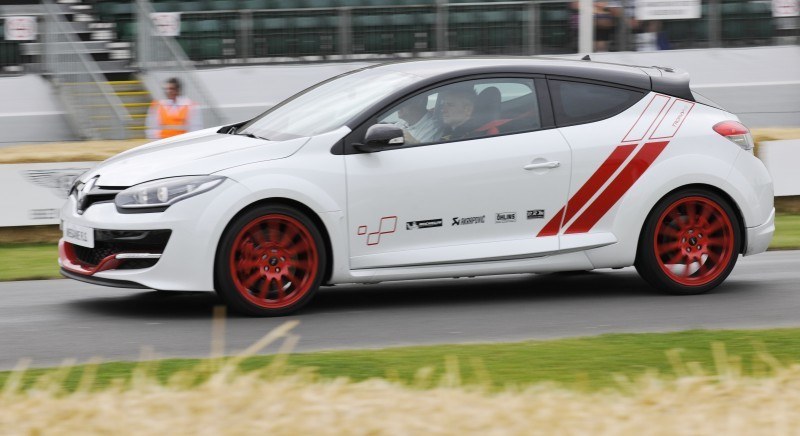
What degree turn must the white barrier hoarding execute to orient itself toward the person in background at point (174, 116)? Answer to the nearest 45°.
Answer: approximately 135° to its left

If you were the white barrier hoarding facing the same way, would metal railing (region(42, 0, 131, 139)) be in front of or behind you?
behind

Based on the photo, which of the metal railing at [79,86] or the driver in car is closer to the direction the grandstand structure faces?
the driver in car

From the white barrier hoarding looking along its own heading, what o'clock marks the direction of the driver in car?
The driver in car is roughly at 11 o'clock from the white barrier hoarding.

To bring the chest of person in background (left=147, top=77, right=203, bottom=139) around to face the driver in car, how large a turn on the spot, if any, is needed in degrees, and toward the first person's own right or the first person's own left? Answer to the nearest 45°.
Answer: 0° — they already face them

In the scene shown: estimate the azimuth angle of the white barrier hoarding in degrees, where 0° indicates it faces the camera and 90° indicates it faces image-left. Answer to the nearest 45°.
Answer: approximately 0°

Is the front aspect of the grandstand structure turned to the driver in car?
yes

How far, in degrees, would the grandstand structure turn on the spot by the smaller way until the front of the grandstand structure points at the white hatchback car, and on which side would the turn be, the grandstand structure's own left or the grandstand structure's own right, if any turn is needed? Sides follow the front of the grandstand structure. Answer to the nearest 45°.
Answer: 0° — it already faces it

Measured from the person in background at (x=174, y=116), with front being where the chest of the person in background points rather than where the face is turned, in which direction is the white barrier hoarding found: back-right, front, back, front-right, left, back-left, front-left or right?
front-right
